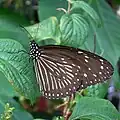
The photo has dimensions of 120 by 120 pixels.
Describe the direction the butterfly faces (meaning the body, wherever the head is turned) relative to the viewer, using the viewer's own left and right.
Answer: facing to the left of the viewer

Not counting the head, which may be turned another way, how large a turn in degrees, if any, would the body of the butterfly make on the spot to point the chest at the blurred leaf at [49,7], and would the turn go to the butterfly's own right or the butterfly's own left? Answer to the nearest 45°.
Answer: approximately 90° to the butterfly's own right
